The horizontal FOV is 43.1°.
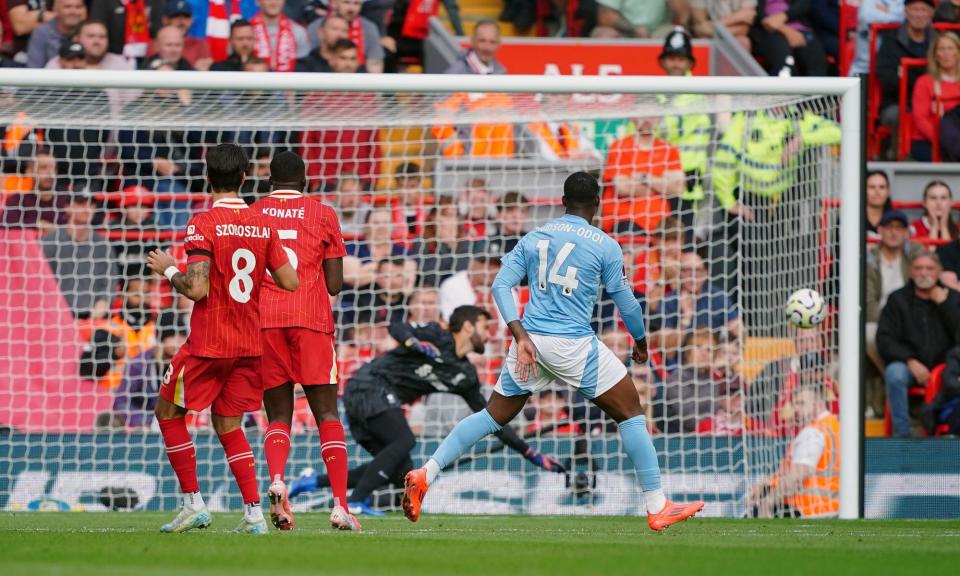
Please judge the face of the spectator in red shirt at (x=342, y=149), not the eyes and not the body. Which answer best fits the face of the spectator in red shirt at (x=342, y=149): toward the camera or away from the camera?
toward the camera

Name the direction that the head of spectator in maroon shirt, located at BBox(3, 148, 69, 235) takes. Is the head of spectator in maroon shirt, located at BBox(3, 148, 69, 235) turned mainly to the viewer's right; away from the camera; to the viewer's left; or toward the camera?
toward the camera

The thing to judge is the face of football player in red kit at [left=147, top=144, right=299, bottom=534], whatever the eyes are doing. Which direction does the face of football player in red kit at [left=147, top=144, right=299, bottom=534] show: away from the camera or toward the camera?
away from the camera

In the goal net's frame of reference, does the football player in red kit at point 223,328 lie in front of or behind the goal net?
in front

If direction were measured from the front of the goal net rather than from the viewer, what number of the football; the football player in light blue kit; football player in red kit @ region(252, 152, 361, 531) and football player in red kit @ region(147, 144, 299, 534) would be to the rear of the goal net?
0

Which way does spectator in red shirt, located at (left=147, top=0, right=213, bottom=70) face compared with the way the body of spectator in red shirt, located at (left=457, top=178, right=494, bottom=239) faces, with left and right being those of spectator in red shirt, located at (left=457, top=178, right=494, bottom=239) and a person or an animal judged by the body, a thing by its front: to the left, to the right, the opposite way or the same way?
the same way

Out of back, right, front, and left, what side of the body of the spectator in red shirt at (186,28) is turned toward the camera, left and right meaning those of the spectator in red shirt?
front

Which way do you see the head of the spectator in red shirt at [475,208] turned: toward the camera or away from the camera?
toward the camera

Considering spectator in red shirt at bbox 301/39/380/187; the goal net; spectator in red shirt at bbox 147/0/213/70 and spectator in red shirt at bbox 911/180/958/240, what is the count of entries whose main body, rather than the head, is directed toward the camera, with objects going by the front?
4

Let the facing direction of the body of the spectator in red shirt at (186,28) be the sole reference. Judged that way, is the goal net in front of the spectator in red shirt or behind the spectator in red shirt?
in front

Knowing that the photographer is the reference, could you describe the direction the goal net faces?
facing the viewer

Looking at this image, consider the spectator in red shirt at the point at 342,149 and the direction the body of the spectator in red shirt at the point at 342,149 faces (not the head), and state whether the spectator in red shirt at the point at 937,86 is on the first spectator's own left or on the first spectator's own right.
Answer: on the first spectator's own left

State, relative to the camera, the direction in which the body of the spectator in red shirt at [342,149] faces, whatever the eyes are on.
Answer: toward the camera

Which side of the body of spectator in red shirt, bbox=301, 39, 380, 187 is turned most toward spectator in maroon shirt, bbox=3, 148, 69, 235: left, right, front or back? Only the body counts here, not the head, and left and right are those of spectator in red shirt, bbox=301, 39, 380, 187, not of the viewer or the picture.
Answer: right

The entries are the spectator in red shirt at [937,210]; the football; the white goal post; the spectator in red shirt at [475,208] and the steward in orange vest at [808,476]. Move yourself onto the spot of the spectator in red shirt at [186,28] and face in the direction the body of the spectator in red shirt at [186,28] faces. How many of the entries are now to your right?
0

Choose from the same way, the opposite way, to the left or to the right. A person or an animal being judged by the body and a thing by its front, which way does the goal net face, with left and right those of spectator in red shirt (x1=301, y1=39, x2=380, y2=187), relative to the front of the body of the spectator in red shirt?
the same way
